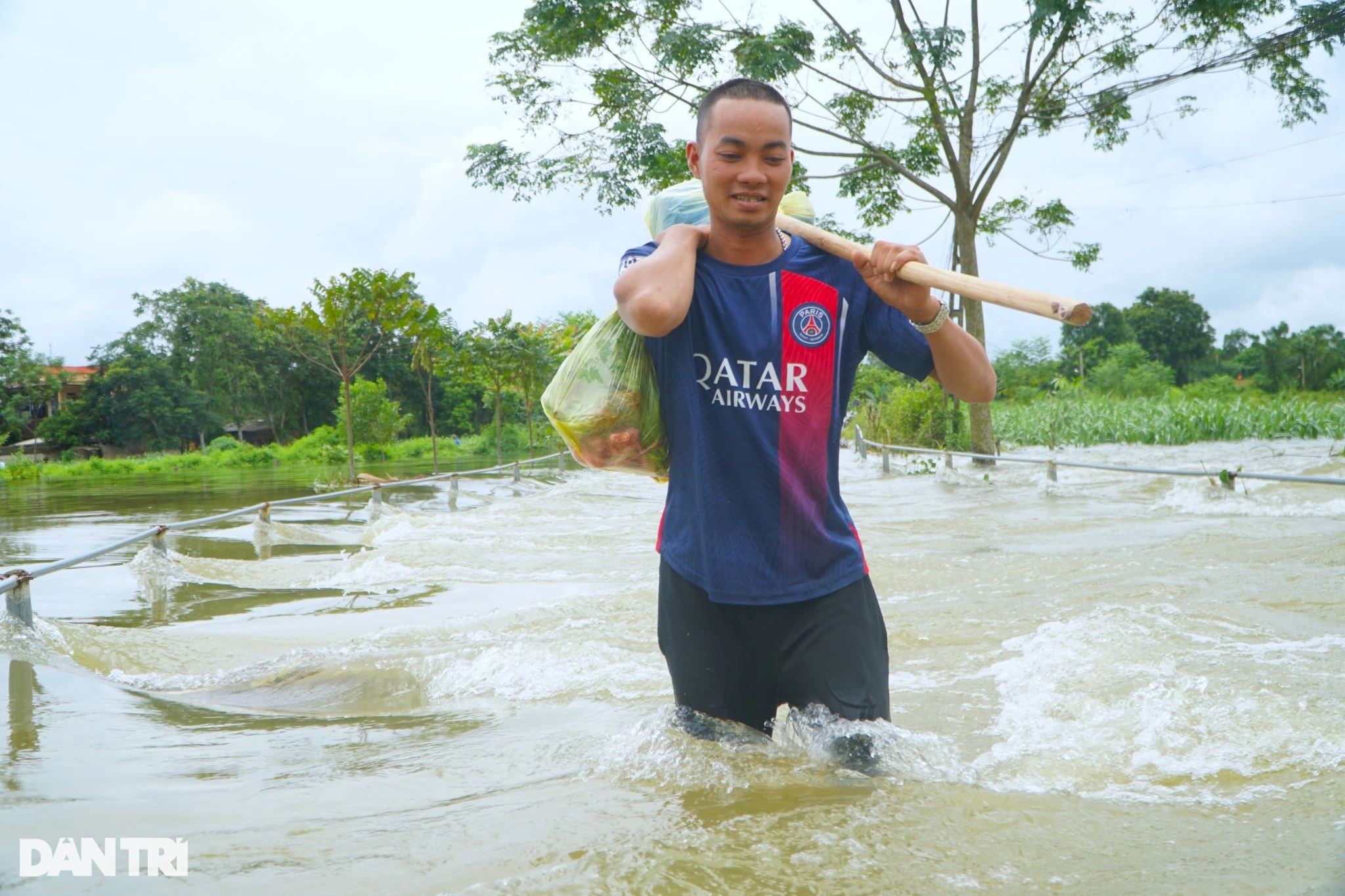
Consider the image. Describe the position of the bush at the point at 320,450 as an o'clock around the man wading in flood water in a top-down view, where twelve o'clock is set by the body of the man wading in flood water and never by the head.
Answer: The bush is roughly at 5 o'clock from the man wading in flood water.

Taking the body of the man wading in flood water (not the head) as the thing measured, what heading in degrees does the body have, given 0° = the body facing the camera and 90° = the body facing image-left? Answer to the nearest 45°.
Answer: approximately 0°

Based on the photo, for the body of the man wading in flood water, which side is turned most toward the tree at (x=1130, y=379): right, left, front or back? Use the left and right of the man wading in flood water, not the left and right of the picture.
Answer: back

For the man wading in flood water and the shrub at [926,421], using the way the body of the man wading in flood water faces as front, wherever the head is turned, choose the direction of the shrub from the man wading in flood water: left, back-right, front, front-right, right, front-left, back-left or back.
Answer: back

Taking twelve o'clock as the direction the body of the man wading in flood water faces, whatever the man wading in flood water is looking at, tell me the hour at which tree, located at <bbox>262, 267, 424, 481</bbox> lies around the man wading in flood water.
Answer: The tree is roughly at 5 o'clock from the man wading in flood water.

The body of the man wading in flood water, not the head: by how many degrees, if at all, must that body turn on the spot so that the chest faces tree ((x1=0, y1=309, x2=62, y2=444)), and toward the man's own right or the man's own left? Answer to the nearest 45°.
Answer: approximately 135° to the man's own right

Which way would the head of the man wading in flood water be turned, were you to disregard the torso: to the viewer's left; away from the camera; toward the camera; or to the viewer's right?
toward the camera

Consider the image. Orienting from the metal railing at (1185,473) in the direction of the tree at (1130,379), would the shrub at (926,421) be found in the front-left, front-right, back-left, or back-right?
front-left

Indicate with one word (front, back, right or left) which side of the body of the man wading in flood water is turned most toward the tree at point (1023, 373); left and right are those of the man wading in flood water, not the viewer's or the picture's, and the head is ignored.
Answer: back

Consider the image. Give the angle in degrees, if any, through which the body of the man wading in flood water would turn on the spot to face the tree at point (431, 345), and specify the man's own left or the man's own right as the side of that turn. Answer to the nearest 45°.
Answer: approximately 180°
